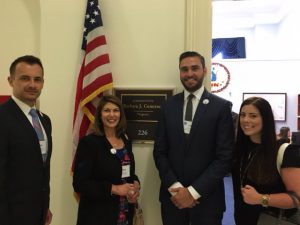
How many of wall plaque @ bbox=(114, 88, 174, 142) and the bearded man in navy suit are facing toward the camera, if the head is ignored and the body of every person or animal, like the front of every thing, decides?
2

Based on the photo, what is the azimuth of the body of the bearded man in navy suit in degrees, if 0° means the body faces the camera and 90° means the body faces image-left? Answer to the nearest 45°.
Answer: approximately 0°

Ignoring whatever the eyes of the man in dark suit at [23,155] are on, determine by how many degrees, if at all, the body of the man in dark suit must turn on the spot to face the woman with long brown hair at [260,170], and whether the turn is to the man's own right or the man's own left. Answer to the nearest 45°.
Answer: approximately 45° to the man's own left

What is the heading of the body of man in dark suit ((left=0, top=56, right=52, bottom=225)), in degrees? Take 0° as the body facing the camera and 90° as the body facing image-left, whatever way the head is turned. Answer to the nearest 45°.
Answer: approximately 315°

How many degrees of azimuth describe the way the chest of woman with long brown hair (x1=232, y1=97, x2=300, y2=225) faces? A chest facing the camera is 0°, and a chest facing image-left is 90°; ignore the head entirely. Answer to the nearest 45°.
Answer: approximately 45°

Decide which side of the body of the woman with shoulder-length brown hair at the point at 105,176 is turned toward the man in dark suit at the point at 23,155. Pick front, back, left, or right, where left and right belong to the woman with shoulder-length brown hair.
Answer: right
